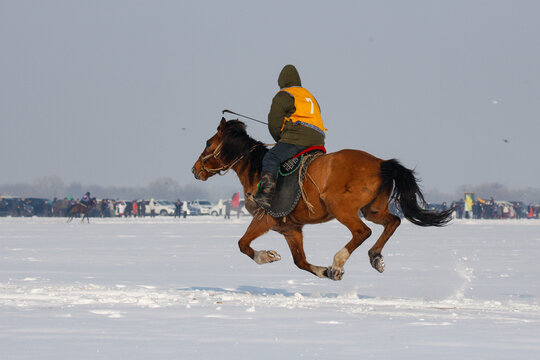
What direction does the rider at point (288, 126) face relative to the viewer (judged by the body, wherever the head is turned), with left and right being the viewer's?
facing away from the viewer and to the left of the viewer

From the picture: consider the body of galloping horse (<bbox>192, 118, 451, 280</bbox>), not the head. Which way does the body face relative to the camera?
to the viewer's left
